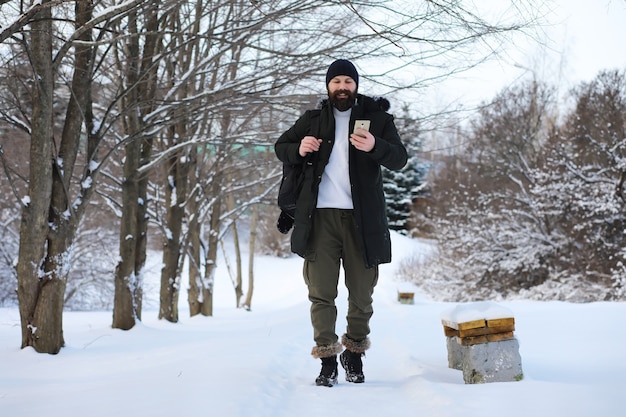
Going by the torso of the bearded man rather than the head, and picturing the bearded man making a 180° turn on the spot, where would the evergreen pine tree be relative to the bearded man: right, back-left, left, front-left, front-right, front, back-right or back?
front

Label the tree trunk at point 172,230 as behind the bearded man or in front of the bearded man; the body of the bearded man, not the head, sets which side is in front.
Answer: behind

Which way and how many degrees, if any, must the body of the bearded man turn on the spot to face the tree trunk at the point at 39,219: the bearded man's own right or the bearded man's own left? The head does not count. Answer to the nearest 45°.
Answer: approximately 135° to the bearded man's own right

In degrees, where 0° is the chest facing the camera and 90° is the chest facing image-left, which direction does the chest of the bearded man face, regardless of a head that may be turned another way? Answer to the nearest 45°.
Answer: approximately 0°

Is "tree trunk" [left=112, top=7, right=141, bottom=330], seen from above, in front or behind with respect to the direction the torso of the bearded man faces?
behind
